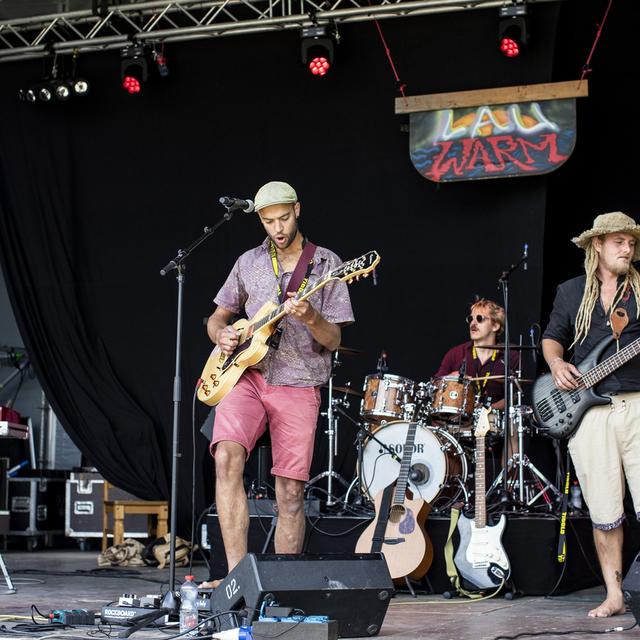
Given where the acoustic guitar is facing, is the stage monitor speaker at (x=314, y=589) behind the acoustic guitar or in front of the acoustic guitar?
in front

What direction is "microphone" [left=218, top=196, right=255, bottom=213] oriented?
to the viewer's right
